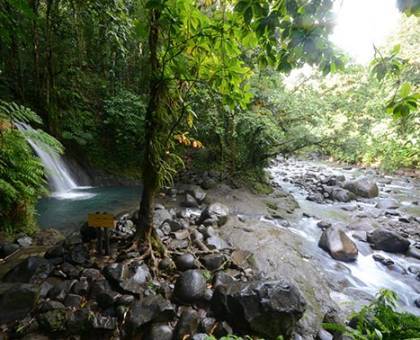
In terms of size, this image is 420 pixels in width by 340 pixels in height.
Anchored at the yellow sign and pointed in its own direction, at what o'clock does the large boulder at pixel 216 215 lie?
The large boulder is roughly at 8 o'clock from the yellow sign.

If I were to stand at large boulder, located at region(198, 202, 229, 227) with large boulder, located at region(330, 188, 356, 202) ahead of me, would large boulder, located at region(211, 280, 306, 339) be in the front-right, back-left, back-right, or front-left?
back-right

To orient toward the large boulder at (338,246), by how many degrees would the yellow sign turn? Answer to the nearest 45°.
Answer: approximately 90° to its left

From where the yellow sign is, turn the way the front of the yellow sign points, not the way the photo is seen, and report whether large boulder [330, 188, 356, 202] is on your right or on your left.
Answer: on your left

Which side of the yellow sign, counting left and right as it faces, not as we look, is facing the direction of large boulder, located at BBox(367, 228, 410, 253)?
left

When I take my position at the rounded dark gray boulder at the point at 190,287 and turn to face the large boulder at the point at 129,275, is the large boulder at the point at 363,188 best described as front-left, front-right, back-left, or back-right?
back-right

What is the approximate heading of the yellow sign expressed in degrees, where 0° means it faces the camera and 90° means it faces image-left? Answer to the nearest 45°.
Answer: approximately 0°

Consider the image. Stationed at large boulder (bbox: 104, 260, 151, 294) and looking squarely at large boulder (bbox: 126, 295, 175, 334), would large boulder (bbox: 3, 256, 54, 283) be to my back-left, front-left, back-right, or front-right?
back-right

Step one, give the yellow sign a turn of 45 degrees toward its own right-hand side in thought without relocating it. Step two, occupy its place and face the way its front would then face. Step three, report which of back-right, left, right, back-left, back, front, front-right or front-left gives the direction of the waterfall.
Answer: back-right

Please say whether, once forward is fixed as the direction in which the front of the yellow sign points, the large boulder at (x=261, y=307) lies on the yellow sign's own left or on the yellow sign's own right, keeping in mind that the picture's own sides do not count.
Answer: on the yellow sign's own left

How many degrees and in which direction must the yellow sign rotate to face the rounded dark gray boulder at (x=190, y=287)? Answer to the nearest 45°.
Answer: approximately 45° to its left

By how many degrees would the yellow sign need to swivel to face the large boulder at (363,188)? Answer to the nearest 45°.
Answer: approximately 90° to its left
